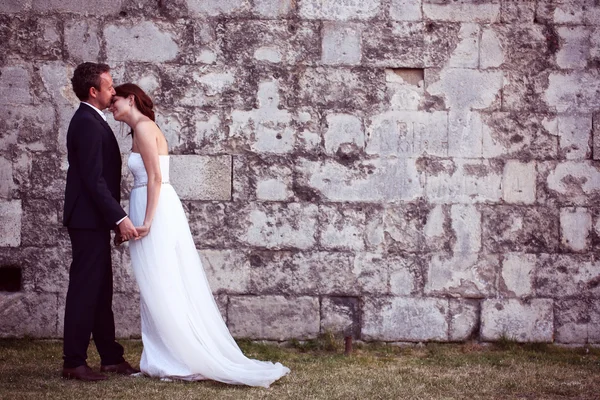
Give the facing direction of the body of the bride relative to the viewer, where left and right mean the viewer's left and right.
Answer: facing to the left of the viewer

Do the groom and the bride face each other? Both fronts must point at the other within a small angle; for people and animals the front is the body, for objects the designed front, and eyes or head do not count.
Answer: yes

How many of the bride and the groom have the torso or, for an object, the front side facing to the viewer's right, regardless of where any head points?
1

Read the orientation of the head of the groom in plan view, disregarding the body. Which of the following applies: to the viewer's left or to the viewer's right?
to the viewer's right

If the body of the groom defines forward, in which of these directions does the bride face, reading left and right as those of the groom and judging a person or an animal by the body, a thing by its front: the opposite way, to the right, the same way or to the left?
the opposite way

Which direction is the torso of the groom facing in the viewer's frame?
to the viewer's right
